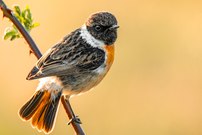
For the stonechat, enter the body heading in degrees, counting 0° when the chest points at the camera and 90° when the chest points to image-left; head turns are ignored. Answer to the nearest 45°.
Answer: approximately 270°
